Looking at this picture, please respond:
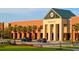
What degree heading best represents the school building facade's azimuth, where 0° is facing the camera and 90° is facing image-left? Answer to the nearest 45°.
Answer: approximately 45°
